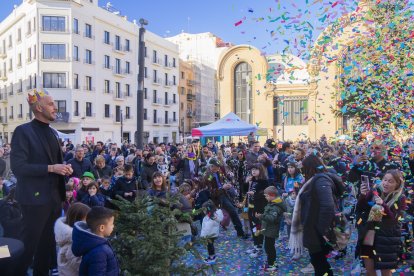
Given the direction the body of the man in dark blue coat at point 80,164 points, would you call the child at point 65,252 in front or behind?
in front

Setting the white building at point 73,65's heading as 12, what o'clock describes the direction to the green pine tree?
The green pine tree is roughly at 12 o'clock from the white building.

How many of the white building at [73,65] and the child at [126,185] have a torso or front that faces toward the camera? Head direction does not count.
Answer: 2

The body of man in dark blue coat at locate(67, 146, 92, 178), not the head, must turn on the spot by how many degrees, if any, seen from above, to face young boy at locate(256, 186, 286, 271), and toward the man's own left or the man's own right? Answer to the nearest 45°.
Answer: approximately 45° to the man's own left

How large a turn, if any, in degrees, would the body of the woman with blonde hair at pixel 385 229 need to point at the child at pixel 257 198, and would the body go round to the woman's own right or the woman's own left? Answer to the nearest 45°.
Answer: approximately 90° to the woman's own right

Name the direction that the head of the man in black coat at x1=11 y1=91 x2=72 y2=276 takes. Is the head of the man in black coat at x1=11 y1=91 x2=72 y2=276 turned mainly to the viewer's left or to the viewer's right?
to the viewer's right

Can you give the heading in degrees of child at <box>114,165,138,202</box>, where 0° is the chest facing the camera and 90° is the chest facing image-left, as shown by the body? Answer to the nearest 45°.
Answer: approximately 0°

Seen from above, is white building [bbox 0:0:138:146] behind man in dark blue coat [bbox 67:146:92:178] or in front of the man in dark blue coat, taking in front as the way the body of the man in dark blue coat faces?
behind

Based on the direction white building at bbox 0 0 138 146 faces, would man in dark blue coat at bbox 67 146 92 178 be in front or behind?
in front
